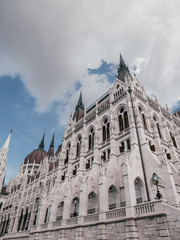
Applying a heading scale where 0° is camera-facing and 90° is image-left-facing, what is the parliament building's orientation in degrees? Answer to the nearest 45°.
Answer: approximately 45°
